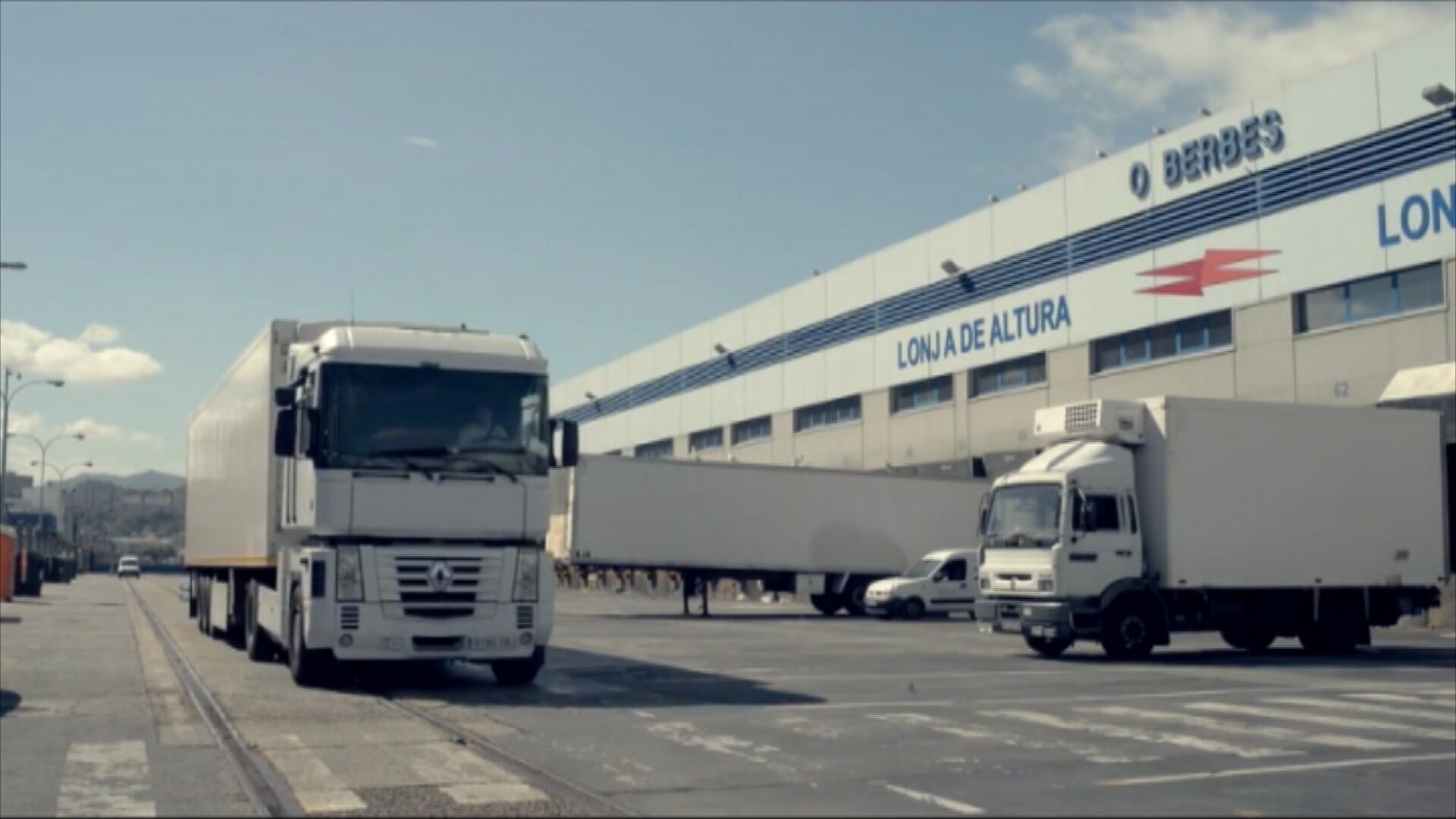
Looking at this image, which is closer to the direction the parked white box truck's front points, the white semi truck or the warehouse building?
the white semi truck

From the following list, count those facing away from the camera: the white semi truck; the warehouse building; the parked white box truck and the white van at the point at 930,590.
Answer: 0

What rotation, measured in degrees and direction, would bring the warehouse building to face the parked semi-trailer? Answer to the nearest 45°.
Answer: approximately 45° to its right

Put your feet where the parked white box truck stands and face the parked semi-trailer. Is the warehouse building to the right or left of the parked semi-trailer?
right

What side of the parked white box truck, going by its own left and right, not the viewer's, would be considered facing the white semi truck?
front

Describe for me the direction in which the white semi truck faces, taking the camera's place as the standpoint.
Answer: facing the viewer

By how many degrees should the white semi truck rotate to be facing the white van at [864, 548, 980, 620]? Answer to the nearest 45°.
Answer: approximately 135° to its left

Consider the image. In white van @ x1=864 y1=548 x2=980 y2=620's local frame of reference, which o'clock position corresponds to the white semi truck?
The white semi truck is roughly at 11 o'clock from the white van.

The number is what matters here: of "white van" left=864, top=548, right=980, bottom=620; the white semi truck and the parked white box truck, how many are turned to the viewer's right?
0

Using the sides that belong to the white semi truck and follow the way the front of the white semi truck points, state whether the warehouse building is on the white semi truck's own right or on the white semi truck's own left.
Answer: on the white semi truck's own left

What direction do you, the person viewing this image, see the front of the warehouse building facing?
facing the viewer and to the left of the viewer

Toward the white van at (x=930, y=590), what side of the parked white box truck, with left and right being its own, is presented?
right

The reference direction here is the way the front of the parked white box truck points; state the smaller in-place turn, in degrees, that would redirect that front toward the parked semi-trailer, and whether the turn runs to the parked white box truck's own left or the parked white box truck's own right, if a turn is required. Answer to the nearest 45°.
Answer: approximately 90° to the parked white box truck's own right
